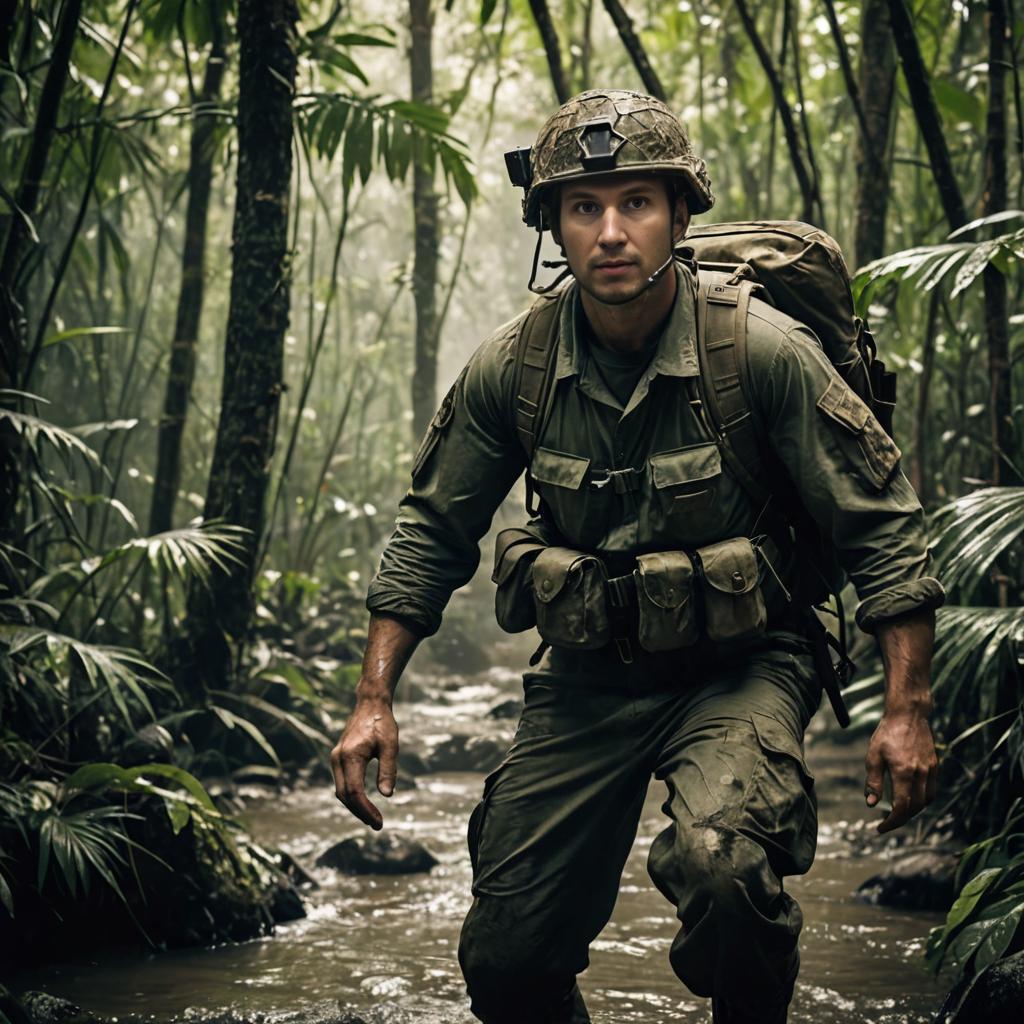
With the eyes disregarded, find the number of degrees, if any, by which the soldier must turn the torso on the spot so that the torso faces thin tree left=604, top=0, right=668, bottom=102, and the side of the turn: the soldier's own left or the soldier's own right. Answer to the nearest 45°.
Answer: approximately 180°

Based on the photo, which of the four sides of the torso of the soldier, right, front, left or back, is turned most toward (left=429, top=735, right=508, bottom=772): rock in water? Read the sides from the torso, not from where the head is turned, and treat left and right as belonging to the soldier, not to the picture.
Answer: back

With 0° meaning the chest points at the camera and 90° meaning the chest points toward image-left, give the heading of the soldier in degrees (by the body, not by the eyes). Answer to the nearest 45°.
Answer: approximately 0°

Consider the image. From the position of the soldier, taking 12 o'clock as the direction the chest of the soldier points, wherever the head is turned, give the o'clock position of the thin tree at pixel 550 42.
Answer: The thin tree is roughly at 6 o'clock from the soldier.

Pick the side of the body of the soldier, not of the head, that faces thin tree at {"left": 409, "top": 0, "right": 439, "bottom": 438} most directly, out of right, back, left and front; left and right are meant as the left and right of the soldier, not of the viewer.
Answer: back

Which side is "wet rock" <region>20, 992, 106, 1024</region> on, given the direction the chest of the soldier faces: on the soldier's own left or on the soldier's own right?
on the soldier's own right
